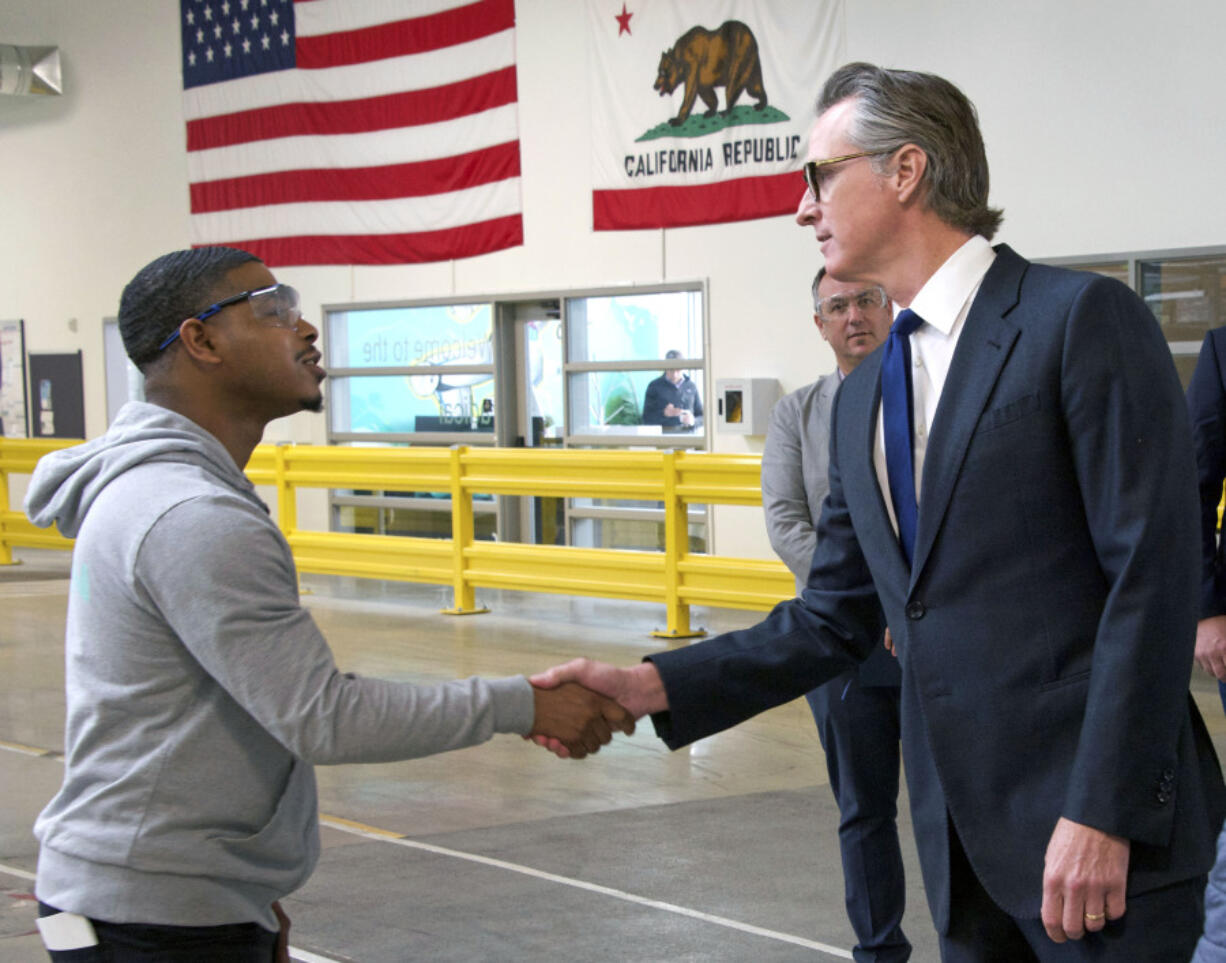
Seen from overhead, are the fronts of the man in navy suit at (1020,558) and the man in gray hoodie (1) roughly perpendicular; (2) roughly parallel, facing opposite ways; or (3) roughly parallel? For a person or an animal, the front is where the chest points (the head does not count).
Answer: roughly parallel, facing opposite ways

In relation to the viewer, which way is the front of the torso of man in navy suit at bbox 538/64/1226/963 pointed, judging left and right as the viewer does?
facing the viewer and to the left of the viewer

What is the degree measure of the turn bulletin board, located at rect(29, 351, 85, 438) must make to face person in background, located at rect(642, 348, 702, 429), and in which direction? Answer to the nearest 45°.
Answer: approximately 45° to its left

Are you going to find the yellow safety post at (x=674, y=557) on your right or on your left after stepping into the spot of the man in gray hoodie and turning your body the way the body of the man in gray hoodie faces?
on your left

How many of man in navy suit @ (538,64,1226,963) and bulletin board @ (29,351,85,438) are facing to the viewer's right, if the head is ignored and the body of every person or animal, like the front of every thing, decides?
0

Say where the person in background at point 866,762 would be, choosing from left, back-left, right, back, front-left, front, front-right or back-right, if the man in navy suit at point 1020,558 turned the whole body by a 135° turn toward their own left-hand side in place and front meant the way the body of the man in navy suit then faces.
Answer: left

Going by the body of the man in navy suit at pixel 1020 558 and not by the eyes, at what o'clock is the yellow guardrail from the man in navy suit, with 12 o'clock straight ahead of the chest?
The yellow guardrail is roughly at 4 o'clock from the man in navy suit.

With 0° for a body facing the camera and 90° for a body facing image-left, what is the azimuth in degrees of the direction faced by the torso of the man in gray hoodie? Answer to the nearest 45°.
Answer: approximately 270°

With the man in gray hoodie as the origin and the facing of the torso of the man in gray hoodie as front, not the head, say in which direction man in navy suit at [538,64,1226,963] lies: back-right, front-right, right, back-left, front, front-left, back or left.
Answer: front

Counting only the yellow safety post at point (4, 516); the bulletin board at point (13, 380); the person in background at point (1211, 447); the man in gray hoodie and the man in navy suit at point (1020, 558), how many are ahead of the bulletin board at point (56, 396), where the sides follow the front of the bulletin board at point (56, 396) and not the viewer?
4

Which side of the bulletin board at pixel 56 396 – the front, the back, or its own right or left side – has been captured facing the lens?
front

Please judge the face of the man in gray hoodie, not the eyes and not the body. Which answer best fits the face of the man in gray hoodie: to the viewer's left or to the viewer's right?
to the viewer's right

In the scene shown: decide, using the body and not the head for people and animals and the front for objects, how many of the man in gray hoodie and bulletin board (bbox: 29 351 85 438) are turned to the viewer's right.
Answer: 1

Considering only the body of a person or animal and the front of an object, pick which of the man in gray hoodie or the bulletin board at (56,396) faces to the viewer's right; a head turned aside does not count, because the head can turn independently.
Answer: the man in gray hoodie

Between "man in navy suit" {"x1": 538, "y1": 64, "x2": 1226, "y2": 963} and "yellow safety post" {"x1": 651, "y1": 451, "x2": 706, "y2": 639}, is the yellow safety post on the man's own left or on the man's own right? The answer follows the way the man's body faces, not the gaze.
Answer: on the man's own right

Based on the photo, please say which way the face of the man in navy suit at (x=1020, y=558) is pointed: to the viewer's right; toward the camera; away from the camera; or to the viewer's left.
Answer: to the viewer's left

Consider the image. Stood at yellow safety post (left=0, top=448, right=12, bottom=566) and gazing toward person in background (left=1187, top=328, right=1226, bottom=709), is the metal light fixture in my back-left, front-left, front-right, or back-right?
back-left

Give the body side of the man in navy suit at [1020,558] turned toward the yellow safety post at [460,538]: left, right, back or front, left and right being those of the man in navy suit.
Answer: right
